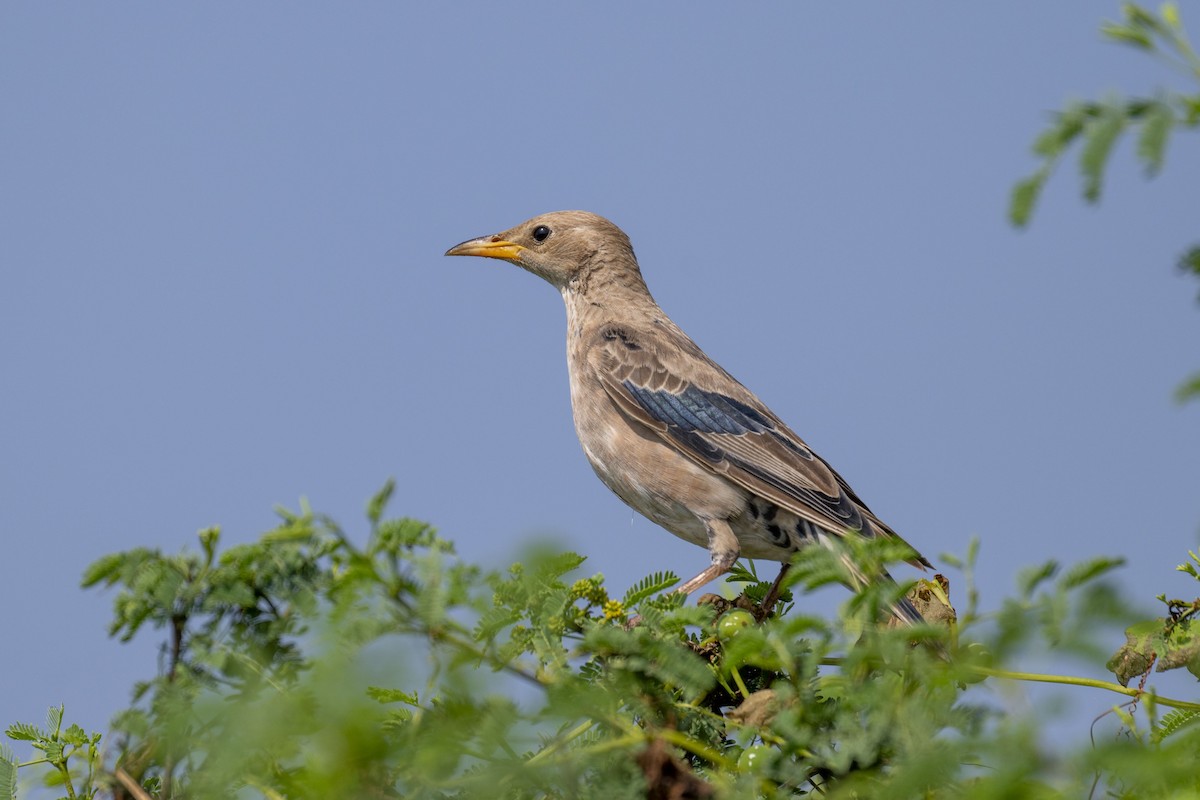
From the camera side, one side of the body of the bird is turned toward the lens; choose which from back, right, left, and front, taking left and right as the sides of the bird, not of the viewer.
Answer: left

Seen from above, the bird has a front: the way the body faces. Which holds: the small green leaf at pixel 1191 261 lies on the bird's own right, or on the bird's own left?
on the bird's own left
